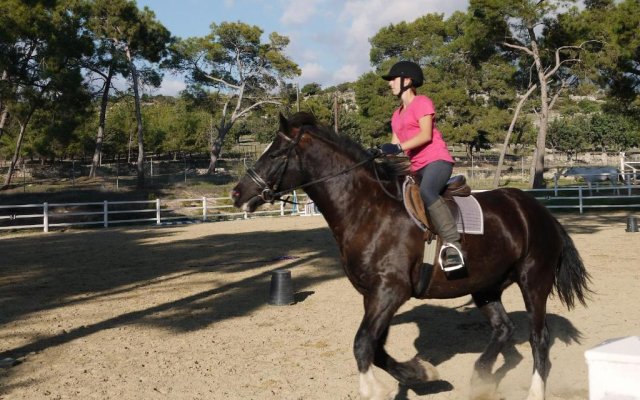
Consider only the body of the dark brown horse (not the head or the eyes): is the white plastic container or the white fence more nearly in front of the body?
the white fence

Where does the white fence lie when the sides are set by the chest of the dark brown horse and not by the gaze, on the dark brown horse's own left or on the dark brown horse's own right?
on the dark brown horse's own right

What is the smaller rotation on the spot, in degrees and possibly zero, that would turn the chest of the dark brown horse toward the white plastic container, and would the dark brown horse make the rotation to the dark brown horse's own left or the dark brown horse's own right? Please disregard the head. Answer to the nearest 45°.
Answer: approximately 135° to the dark brown horse's own left

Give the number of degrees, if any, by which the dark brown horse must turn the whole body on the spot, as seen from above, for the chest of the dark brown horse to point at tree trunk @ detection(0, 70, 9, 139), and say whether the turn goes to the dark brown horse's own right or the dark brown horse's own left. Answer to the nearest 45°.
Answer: approximately 45° to the dark brown horse's own right

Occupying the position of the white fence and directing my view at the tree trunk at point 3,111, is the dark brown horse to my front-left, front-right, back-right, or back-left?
back-left

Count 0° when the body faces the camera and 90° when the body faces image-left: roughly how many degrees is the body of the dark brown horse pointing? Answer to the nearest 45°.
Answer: approximately 90°

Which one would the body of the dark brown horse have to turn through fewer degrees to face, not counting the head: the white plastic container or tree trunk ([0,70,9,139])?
the tree trunk
